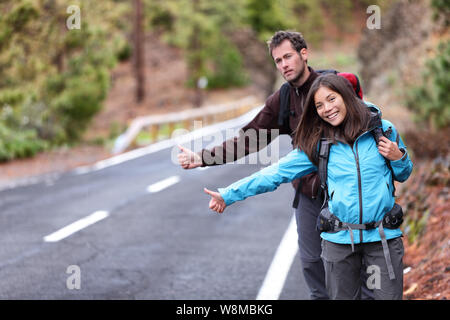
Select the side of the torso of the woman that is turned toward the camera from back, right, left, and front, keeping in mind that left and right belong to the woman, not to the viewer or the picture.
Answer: front

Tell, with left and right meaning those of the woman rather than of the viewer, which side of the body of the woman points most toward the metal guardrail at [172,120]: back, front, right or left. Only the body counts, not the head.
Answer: back

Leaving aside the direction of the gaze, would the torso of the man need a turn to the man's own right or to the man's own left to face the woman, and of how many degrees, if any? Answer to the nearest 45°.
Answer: approximately 45° to the man's own left

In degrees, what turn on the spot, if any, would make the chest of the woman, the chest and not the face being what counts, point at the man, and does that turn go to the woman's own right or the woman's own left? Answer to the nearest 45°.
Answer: approximately 180°

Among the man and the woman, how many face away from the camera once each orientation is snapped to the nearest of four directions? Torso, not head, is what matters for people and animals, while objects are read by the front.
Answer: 0

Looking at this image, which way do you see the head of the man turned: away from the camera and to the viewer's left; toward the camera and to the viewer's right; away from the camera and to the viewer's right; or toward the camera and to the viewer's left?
toward the camera and to the viewer's left

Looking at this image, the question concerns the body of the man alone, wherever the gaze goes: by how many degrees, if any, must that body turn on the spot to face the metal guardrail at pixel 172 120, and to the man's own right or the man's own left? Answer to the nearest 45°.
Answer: approximately 135° to the man's own right
